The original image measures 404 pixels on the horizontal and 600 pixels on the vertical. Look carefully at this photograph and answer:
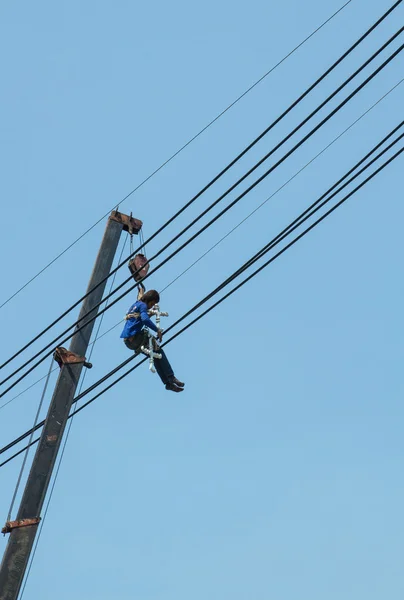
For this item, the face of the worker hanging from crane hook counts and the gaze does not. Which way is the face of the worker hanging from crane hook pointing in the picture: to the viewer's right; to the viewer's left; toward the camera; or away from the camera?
to the viewer's right

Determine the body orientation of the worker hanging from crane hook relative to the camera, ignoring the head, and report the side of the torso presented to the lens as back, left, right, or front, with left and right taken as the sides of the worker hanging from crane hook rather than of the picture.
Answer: right
